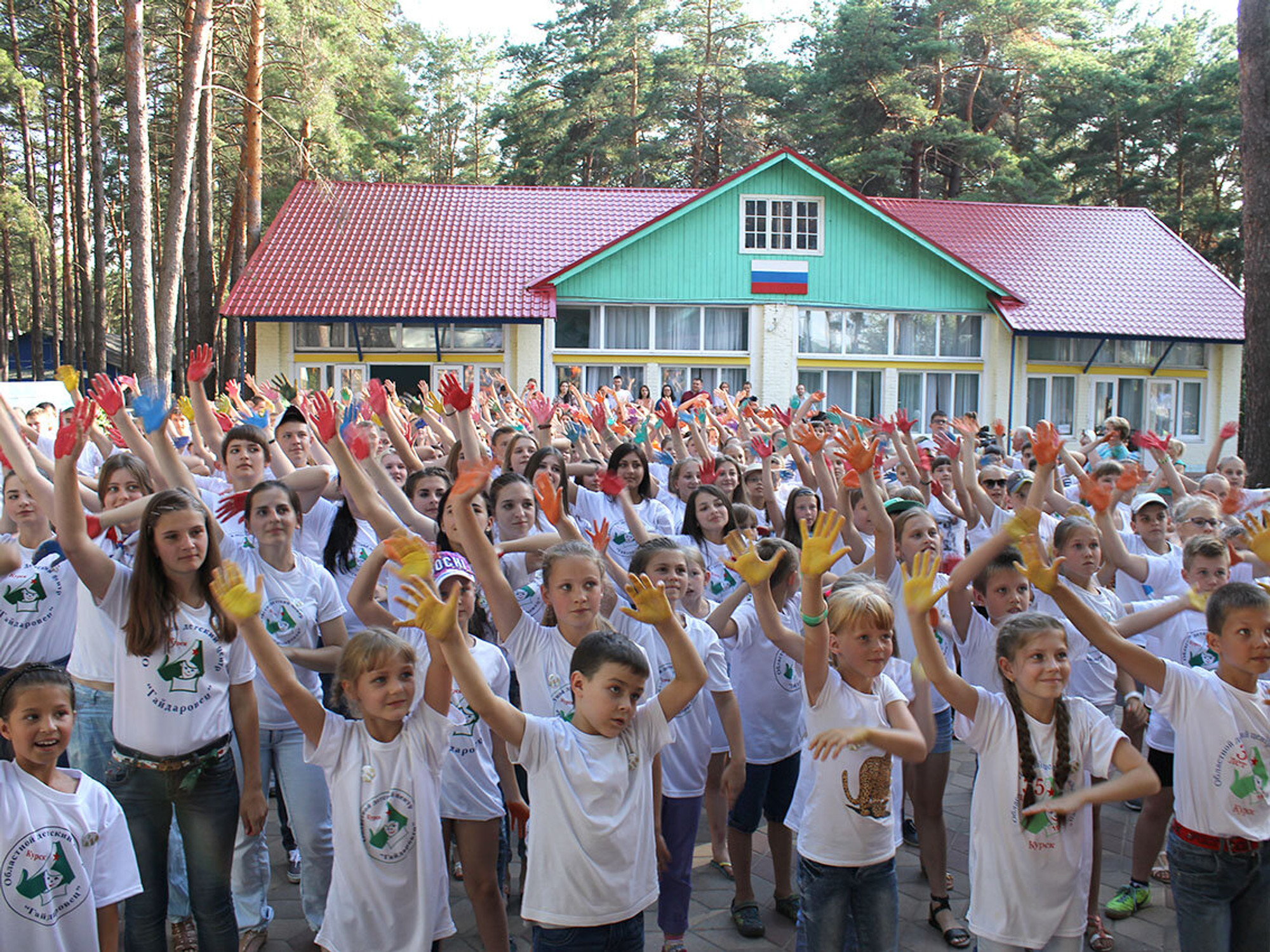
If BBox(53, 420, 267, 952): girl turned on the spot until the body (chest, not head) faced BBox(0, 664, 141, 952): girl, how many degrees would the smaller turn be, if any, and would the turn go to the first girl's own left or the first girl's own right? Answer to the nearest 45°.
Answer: approximately 45° to the first girl's own right

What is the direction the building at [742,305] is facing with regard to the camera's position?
facing the viewer

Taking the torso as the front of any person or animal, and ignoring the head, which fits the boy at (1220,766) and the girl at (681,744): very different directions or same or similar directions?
same or similar directions

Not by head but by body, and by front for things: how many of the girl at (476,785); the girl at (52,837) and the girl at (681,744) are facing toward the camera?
3

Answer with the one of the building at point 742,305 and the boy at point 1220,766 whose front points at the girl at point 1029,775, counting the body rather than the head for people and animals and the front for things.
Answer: the building

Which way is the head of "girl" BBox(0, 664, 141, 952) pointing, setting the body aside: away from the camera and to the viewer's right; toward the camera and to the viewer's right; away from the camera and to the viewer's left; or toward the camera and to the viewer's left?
toward the camera and to the viewer's right

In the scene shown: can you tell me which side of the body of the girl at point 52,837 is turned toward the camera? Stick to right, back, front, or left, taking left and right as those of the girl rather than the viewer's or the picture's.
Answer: front

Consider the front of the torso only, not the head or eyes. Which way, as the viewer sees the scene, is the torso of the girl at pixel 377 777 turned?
toward the camera

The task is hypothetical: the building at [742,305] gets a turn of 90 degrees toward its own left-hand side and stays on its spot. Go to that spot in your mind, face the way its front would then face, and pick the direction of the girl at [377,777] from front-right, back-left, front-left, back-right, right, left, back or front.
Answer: right

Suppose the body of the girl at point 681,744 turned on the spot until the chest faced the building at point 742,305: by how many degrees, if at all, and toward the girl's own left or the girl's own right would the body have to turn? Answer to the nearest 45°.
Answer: approximately 180°

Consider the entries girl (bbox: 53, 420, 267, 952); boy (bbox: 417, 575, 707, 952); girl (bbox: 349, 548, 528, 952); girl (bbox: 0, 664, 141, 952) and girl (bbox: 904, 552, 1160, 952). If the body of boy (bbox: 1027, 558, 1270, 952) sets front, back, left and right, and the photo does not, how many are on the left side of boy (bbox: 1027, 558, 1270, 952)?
0

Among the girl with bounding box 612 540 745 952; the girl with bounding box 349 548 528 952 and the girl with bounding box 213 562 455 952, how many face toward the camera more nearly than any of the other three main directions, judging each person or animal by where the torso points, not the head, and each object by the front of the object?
3

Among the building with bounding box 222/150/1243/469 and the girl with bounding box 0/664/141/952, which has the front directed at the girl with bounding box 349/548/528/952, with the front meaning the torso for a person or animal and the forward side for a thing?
the building

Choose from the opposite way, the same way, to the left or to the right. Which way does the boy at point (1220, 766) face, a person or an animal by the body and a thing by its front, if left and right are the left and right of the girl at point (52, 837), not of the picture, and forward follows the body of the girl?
the same way

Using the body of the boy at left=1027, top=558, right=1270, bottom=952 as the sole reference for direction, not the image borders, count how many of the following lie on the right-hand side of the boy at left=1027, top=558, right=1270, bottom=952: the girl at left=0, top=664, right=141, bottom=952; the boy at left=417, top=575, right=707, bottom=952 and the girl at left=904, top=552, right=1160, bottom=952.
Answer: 3

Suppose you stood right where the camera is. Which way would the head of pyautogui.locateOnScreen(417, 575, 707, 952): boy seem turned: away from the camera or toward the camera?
toward the camera

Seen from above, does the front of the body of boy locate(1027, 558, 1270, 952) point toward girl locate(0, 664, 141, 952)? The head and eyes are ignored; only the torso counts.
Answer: no

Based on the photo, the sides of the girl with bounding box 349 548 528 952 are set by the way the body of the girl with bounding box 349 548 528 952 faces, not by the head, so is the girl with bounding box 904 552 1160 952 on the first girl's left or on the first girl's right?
on the first girl's left
